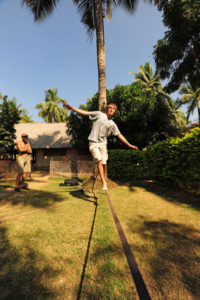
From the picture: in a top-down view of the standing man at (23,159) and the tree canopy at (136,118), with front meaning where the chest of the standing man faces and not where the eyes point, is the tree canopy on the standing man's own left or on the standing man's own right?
on the standing man's own left

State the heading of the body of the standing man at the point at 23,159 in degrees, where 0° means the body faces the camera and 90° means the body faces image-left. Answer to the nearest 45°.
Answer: approximately 315°

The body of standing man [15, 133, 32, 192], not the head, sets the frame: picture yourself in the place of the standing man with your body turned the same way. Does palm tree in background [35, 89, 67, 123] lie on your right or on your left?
on your left

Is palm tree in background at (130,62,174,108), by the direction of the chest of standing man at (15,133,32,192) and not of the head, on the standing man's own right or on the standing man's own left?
on the standing man's own left

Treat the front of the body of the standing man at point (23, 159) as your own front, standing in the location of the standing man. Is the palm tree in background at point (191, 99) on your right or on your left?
on your left

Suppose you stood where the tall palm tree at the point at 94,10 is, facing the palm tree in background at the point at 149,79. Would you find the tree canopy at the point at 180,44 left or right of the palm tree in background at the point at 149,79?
right
